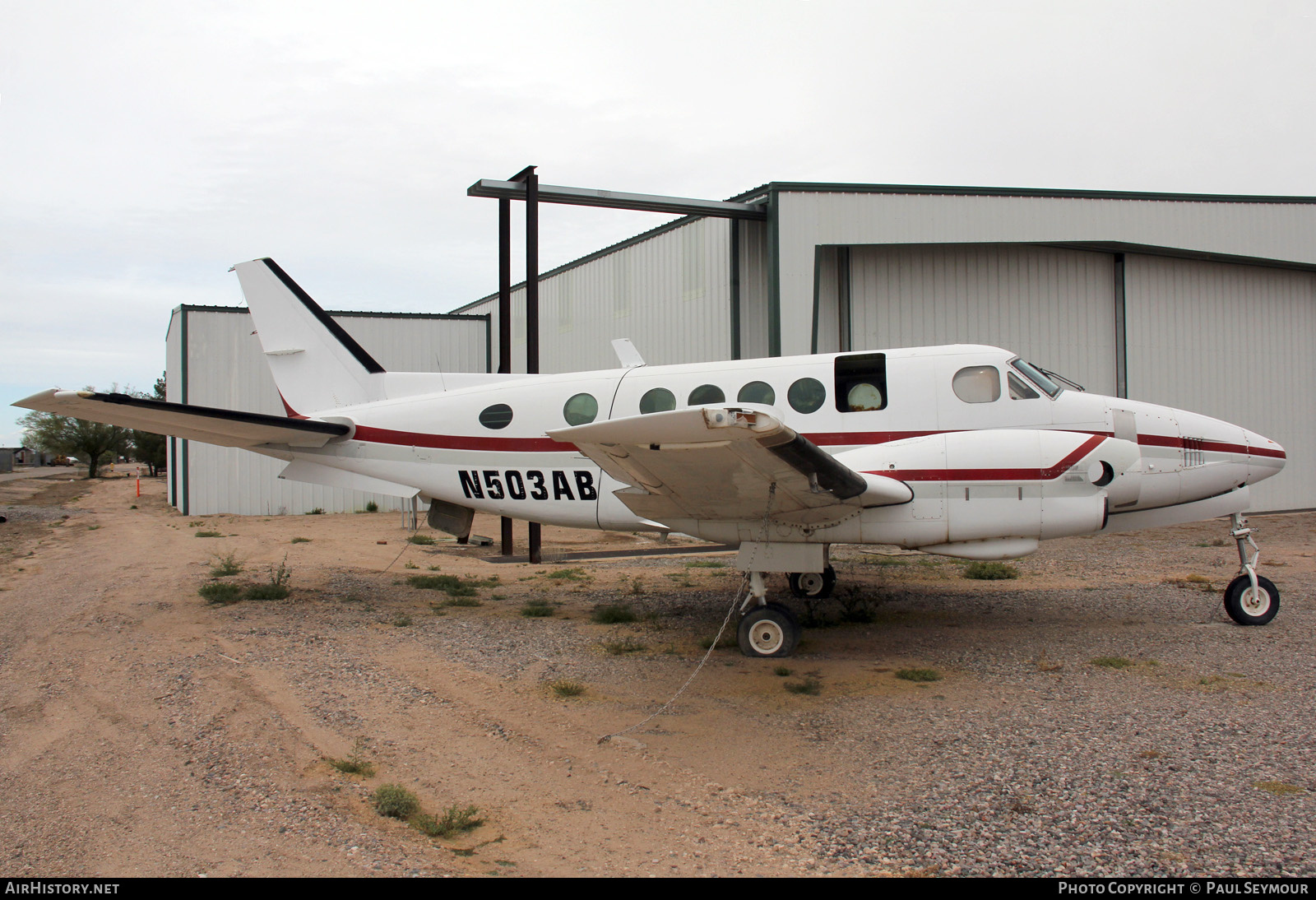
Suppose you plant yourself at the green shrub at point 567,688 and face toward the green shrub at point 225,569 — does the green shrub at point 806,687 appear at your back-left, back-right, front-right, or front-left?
back-right

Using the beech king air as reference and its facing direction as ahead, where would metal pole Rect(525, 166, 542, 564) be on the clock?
The metal pole is roughly at 8 o'clock from the beech king air.

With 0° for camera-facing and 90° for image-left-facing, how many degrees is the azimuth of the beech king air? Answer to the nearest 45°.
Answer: approximately 270°

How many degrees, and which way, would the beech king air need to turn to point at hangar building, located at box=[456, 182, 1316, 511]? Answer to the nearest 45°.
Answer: approximately 45° to its left

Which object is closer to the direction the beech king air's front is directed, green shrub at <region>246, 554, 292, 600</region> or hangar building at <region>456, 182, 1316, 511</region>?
the hangar building

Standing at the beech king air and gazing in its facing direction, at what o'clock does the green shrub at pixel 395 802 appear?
The green shrub is roughly at 4 o'clock from the beech king air.

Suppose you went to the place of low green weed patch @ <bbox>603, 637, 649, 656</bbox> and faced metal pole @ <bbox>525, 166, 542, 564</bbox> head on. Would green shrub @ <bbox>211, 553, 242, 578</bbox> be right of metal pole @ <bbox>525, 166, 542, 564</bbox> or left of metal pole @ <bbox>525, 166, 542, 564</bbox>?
left

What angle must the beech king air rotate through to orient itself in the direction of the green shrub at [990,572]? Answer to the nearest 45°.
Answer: approximately 45° to its left

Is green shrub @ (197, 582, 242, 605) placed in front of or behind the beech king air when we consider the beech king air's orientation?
behind
